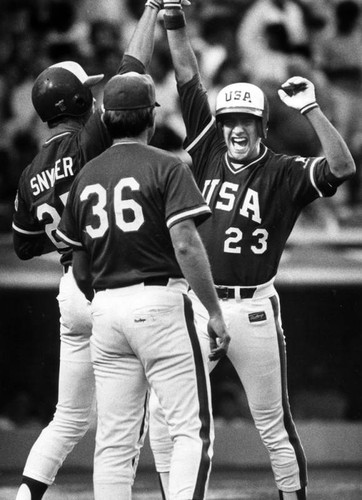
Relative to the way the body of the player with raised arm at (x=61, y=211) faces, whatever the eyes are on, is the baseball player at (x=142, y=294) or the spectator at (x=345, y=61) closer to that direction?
the spectator

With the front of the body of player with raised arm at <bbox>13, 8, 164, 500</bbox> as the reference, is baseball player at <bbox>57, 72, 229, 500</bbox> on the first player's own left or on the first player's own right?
on the first player's own right

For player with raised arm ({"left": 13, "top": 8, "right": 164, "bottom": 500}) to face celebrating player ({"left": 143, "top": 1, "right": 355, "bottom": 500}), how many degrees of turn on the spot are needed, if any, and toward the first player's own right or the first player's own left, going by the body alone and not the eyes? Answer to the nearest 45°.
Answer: approximately 45° to the first player's own right

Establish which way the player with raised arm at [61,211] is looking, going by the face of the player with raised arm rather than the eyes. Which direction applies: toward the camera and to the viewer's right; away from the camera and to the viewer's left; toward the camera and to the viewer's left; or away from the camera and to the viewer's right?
away from the camera and to the viewer's right

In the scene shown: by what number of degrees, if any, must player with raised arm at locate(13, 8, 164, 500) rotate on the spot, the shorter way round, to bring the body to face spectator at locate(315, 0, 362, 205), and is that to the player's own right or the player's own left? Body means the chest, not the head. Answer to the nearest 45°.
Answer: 0° — they already face them

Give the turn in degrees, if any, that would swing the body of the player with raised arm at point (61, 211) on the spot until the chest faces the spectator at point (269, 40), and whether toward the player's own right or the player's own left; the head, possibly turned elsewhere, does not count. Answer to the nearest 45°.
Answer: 0° — they already face them

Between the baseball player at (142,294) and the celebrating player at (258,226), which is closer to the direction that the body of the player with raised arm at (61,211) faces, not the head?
the celebrating player

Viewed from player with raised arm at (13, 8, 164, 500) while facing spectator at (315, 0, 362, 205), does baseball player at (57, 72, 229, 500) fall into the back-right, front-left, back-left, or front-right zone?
back-right

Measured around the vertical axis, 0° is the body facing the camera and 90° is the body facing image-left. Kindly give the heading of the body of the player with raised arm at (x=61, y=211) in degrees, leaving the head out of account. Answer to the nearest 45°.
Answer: approximately 225°

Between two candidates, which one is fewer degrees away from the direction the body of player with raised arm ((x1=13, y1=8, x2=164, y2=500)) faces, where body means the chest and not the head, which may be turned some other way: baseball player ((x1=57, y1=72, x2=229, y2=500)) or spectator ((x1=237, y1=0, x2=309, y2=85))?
the spectator
